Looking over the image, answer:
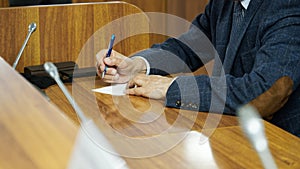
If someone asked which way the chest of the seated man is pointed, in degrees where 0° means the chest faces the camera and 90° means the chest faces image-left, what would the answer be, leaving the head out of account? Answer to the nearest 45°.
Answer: approximately 45°

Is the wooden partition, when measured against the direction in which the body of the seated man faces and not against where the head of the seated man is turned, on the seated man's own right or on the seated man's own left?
on the seated man's own right

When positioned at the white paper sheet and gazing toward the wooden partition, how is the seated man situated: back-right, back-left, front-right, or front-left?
back-right

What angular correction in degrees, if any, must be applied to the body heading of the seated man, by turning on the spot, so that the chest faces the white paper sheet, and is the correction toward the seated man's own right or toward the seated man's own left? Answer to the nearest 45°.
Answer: approximately 45° to the seated man's own right
